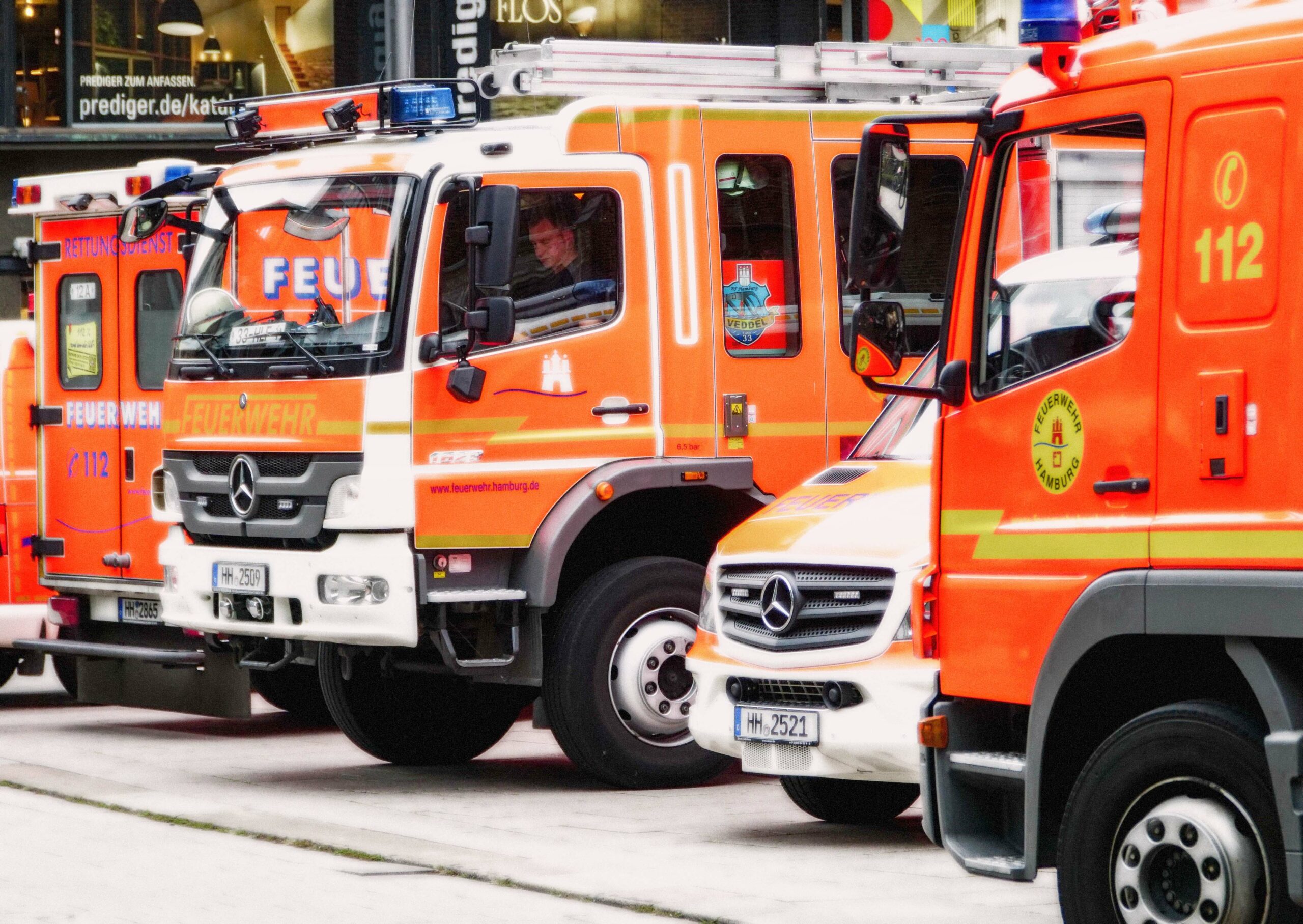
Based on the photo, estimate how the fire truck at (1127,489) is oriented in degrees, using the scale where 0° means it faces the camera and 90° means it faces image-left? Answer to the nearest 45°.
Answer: approximately 90°

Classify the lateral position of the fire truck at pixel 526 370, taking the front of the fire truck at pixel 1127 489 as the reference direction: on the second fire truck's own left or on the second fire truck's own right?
on the second fire truck's own right

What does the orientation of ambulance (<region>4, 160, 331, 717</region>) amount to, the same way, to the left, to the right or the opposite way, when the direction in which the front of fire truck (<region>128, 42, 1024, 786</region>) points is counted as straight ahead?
the opposite way

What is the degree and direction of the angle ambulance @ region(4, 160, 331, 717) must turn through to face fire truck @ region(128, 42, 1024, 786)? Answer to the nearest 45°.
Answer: approximately 90° to its right

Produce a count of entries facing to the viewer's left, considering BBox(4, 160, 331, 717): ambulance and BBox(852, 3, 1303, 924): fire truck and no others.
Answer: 1

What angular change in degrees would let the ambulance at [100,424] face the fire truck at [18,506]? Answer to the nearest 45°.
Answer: approximately 90° to its left

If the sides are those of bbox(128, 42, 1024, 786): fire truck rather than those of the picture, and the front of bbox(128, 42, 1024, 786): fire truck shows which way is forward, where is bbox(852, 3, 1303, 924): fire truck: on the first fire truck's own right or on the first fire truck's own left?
on the first fire truck's own left

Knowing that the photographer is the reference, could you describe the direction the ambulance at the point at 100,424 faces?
facing away from the viewer and to the right of the viewer
